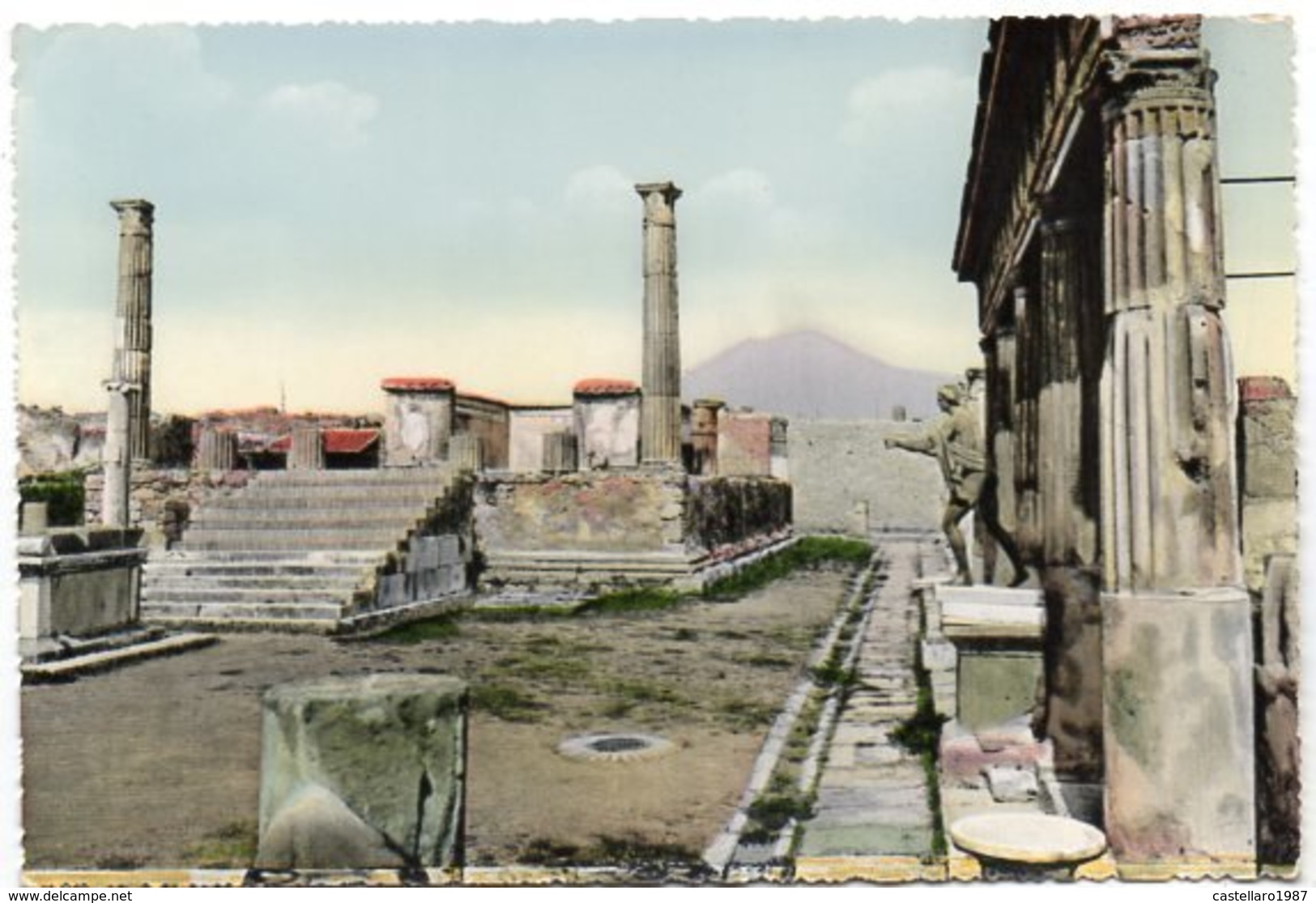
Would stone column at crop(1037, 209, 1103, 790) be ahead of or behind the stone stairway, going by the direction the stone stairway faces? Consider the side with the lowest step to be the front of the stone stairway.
ahead

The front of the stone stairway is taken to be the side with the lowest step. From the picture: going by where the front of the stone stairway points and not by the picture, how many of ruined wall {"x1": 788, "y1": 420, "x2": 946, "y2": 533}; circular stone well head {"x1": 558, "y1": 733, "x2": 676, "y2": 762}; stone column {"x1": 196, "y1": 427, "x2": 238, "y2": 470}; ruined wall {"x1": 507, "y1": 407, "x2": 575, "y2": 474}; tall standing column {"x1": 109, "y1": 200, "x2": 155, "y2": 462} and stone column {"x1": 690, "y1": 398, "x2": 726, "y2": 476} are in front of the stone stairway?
1

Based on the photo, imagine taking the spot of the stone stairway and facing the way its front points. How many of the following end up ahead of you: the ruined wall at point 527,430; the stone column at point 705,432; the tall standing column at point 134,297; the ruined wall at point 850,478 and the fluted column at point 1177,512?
1

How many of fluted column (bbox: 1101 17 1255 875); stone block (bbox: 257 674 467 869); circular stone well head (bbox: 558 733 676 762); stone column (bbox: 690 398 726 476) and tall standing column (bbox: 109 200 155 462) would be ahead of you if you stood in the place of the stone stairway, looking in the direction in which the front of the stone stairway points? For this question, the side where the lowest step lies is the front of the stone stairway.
3

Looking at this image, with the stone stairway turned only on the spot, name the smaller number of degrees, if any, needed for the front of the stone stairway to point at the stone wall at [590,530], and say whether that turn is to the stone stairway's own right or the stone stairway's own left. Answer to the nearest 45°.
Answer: approximately 90° to the stone stairway's own left

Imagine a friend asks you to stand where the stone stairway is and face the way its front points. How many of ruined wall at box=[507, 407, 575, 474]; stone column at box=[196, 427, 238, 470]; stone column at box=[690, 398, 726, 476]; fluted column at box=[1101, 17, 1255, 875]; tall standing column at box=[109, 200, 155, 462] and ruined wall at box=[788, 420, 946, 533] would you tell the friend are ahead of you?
1

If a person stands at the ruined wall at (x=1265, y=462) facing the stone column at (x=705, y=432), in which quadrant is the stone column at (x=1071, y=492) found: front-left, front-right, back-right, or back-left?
front-left

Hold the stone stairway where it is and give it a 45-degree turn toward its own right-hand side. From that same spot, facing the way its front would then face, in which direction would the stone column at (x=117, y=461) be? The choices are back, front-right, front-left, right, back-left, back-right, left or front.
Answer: right

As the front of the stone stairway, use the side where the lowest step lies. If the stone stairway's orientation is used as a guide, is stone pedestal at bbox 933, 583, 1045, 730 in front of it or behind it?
in front

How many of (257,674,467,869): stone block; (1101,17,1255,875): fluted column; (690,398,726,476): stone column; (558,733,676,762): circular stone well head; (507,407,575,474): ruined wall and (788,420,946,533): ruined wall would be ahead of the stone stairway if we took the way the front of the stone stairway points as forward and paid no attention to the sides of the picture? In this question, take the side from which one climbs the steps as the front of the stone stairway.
3

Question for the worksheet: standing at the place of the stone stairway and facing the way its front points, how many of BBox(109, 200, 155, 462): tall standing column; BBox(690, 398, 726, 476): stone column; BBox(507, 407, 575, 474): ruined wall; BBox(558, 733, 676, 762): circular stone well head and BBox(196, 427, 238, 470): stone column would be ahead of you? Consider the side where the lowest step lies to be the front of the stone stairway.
1

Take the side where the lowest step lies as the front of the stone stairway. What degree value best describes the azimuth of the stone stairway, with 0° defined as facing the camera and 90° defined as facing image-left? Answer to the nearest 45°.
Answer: approximately 0°

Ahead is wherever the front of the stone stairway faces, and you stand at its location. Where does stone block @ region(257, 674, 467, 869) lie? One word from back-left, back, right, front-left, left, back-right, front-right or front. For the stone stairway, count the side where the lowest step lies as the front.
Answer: front

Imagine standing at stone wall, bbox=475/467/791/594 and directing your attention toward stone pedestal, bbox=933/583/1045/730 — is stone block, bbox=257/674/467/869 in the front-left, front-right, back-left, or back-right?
front-right

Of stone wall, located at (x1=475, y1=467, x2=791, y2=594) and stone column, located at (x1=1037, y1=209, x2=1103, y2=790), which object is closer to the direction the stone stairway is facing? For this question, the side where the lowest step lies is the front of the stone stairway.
the stone column
